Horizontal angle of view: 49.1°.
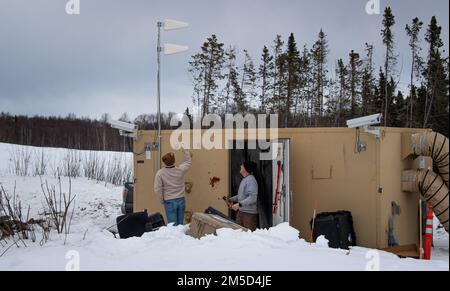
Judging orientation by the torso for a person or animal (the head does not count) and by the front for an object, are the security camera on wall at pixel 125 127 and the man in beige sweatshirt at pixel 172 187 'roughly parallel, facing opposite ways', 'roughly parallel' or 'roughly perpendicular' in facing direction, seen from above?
roughly perpendicular

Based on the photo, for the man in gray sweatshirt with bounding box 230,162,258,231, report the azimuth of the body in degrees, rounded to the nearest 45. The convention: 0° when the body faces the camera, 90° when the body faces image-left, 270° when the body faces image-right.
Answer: approximately 90°

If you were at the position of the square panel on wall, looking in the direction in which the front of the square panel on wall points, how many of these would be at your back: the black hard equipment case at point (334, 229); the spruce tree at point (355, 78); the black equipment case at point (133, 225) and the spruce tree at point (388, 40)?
2

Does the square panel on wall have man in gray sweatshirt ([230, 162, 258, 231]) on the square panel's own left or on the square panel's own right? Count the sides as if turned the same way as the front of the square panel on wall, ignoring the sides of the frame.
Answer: on the square panel's own right

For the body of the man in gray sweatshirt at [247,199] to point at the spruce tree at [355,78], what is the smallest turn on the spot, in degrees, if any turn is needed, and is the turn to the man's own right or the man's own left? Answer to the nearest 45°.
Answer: approximately 90° to the man's own right

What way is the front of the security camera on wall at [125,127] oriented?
to the viewer's left

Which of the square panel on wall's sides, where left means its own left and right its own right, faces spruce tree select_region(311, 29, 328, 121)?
back

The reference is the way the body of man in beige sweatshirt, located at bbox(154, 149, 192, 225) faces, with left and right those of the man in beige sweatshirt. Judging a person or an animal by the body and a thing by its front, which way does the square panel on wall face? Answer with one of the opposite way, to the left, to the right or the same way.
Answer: the opposite way

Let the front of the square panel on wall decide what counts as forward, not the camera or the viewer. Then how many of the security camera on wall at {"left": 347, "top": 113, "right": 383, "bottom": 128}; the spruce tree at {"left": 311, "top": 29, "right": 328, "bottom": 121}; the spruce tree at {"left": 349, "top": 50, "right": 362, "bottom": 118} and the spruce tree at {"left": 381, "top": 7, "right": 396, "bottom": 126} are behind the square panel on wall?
3

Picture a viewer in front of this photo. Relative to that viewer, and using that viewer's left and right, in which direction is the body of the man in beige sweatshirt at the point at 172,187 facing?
facing away from the viewer

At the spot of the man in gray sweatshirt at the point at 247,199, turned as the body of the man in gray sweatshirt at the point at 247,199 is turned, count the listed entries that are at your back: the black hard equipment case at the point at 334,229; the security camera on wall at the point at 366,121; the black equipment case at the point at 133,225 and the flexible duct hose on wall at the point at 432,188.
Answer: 3

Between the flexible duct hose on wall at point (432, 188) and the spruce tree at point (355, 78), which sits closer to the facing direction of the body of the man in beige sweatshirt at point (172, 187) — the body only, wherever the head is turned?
the spruce tree
